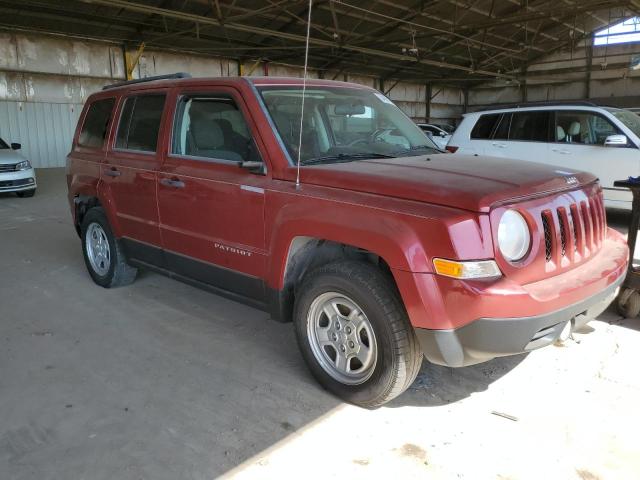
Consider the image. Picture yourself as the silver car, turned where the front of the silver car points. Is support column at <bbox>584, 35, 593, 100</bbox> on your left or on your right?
on your left

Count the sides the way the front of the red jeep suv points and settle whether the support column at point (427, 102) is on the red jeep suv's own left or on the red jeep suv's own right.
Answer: on the red jeep suv's own left

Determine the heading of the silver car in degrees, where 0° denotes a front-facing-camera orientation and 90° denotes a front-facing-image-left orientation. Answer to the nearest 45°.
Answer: approximately 315°

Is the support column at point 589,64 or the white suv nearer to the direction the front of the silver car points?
the white suv

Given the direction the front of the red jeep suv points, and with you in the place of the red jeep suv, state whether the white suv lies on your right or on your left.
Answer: on your left

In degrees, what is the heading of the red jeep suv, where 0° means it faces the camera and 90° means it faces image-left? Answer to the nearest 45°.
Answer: approximately 315°

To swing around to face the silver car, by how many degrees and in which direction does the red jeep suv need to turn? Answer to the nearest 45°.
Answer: approximately 180°
